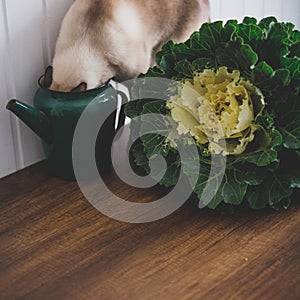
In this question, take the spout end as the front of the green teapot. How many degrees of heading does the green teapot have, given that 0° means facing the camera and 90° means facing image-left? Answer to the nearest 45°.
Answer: approximately 90°
